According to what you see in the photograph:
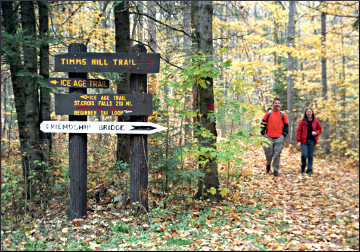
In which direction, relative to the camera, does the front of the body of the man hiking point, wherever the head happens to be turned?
toward the camera

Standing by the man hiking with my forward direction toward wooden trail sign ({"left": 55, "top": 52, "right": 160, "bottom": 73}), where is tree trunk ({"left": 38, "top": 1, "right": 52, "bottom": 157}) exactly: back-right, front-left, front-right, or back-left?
front-right

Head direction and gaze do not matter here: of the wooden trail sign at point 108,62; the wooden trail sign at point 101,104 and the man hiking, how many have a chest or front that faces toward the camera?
3

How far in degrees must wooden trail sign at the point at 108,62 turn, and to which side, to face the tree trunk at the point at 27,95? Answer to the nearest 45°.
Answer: approximately 135° to its right

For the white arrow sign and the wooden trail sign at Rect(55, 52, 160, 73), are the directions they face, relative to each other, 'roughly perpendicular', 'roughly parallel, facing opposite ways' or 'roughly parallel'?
roughly parallel

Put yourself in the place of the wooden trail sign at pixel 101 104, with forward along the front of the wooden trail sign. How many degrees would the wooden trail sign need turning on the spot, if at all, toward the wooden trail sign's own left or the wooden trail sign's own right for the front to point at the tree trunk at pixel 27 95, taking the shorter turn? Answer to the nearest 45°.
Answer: approximately 135° to the wooden trail sign's own right

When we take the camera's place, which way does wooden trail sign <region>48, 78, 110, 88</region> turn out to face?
facing the viewer

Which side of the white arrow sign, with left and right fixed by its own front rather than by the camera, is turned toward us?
front

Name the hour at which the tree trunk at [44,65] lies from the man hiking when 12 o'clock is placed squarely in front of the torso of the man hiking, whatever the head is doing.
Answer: The tree trunk is roughly at 2 o'clock from the man hiking.

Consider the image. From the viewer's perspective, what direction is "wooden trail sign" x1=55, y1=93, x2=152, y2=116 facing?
toward the camera

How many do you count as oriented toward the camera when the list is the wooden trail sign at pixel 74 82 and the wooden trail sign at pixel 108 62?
2
